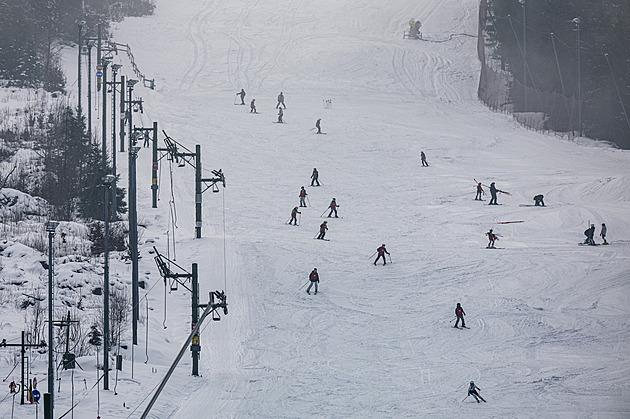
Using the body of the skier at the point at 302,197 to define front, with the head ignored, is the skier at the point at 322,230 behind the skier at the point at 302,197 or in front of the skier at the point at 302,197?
in front

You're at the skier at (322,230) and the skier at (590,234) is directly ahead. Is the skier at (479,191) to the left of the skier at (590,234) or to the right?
left

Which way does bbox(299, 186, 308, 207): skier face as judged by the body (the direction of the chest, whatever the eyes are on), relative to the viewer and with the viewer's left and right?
facing the viewer

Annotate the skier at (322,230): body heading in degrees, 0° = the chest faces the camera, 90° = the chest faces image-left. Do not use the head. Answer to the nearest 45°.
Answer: approximately 315°

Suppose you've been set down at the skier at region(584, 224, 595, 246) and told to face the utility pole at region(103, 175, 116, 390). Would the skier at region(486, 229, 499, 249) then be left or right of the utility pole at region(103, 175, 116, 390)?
right

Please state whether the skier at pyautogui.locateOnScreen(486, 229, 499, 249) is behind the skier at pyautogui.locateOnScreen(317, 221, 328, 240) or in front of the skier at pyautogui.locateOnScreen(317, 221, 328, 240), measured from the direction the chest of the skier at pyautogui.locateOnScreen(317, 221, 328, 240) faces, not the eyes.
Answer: in front

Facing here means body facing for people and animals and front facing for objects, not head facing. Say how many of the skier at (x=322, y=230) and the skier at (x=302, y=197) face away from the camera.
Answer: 0

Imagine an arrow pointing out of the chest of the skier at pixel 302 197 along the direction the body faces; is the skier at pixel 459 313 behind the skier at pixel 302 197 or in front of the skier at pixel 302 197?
in front

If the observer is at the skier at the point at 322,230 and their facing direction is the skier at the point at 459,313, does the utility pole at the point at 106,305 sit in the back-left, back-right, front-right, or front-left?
front-right

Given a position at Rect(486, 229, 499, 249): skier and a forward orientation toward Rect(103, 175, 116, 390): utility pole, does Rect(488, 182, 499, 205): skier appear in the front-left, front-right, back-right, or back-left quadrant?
back-right

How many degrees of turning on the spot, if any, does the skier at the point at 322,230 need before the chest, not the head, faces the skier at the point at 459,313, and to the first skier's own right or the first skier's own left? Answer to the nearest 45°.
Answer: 0° — they already face them

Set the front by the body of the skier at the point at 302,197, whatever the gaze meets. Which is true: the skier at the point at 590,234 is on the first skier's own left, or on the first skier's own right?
on the first skier's own left

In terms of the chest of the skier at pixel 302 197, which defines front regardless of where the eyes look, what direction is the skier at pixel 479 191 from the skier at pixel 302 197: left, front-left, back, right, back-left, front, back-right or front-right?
left

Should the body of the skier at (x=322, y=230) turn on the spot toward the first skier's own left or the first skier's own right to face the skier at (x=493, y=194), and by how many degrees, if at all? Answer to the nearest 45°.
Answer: approximately 90° to the first skier's own left
